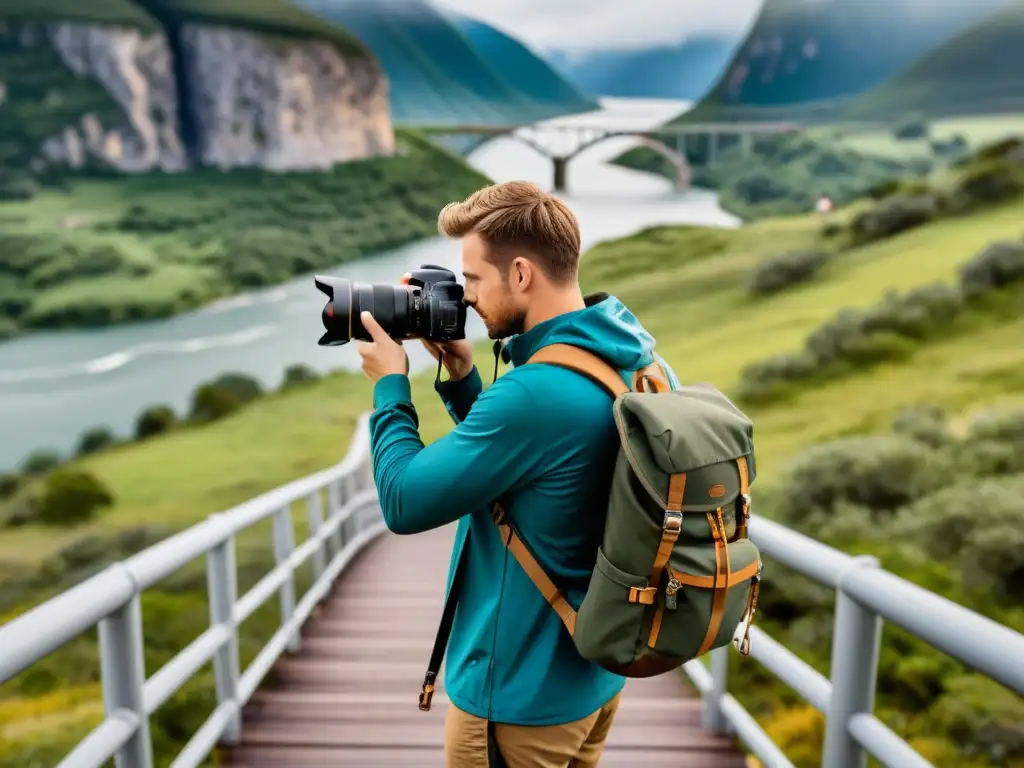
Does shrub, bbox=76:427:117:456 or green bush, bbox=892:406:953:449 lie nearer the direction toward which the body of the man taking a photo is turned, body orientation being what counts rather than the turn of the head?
the shrub

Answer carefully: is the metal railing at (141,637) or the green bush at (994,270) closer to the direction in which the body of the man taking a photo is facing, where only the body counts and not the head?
the metal railing

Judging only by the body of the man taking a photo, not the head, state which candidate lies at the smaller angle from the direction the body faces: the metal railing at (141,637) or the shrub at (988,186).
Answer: the metal railing

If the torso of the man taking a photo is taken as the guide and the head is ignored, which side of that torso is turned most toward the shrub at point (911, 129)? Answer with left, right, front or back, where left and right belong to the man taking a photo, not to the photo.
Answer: right

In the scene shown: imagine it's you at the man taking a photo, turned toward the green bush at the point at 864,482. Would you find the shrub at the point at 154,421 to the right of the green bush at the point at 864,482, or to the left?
left

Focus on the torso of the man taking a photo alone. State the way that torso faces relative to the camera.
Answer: to the viewer's left

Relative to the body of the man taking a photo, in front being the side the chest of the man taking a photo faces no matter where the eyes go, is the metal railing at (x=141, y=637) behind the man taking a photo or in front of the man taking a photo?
in front

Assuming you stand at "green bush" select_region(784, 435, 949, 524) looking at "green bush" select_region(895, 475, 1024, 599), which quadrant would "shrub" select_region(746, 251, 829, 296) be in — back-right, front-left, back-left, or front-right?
back-left

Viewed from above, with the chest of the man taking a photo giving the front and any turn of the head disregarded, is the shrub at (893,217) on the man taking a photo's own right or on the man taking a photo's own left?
on the man taking a photo's own right
